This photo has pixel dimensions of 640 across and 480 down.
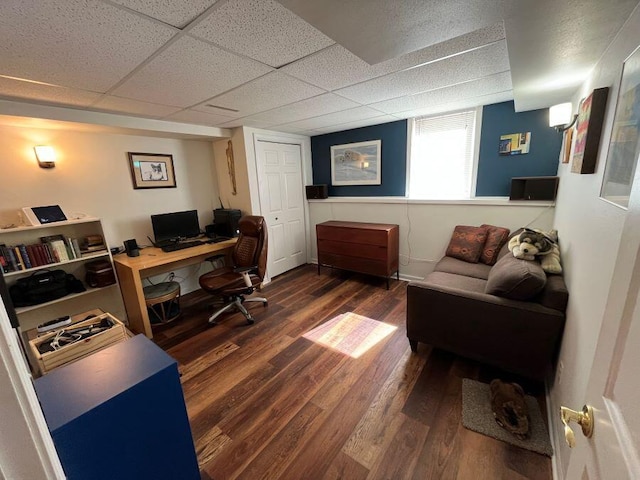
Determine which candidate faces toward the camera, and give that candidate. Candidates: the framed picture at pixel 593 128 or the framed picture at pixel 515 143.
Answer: the framed picture at pixel 515 143

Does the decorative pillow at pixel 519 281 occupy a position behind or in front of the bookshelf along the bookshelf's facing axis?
in front

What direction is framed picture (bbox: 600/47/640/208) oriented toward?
to the viewer's left

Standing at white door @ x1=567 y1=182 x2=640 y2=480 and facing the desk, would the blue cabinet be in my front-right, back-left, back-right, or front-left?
front-left

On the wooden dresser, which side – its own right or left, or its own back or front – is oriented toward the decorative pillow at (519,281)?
left

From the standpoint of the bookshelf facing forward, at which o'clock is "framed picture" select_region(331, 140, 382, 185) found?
The framed picture is roughly at 11 o'clock from the bookshelf.

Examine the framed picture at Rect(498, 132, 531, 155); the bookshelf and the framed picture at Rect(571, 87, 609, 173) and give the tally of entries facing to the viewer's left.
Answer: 1

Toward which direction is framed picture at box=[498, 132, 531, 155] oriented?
toward the camera

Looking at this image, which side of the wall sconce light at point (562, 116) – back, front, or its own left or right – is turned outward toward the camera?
left

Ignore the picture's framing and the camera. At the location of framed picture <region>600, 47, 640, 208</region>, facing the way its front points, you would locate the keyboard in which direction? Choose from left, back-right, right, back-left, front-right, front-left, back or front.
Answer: front

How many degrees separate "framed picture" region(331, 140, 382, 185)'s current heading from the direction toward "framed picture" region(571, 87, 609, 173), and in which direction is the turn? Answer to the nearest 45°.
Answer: approximately 90° to its left

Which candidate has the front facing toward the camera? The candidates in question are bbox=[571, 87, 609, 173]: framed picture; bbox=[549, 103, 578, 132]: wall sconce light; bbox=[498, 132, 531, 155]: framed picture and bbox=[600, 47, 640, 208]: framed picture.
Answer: bbox=[498, 132, 531, 155]: framed picture

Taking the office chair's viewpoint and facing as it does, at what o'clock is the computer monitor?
The computer monitor is roughly at 3 o'clock from the office chair.

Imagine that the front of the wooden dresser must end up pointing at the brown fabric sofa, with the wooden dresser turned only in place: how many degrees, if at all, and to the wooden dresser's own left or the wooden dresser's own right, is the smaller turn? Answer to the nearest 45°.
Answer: approximately 90° to the wooden dresser's own left

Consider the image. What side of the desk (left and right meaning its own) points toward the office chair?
front

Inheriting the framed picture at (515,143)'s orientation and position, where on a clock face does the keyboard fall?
The keyboard is roughly at 2 o'clock from the framed picture.

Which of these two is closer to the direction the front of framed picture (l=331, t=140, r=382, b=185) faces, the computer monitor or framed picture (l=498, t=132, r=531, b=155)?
the computer monitor

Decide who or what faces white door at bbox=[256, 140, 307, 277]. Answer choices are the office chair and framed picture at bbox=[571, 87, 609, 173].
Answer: the framed picture

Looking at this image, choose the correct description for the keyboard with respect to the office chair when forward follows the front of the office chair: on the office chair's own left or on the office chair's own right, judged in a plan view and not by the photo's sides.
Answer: on the office chair's own right

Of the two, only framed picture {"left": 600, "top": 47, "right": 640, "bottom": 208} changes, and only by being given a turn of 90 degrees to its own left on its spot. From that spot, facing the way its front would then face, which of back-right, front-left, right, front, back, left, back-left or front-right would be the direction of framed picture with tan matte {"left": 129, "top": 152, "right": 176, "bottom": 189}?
right
